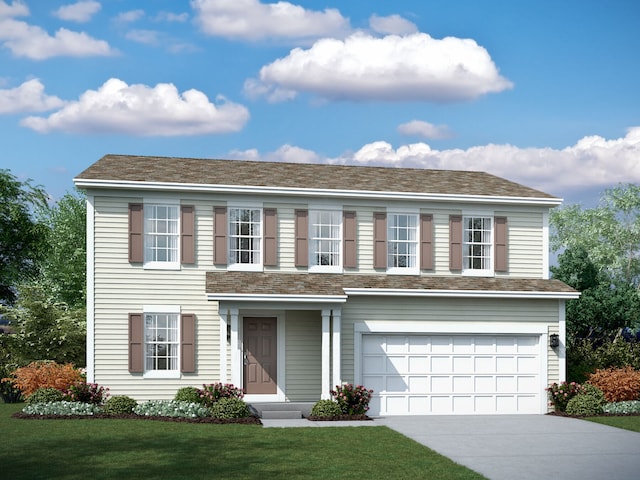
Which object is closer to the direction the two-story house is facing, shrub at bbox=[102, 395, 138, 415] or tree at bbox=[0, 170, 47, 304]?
the shrub

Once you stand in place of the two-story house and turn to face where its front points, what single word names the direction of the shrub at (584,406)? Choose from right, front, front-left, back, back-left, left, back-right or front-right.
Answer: left

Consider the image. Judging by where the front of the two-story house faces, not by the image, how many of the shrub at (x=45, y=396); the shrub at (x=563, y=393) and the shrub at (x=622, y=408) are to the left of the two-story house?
2

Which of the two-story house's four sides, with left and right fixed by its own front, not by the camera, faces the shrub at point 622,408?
left

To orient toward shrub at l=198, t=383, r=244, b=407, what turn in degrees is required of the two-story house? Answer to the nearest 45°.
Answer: approximately 45° to its right

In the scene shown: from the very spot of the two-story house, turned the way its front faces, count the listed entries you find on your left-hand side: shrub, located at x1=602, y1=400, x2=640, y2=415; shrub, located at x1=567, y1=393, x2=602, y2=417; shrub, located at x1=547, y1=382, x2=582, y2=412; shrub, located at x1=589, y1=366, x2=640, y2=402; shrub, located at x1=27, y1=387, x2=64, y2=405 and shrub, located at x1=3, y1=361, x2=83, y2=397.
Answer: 4

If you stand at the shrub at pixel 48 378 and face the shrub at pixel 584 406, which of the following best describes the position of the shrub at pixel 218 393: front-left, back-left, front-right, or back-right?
front-right

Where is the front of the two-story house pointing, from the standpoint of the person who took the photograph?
facing the viewer

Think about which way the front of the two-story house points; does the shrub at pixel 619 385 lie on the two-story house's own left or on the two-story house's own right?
on the two-story house's own left

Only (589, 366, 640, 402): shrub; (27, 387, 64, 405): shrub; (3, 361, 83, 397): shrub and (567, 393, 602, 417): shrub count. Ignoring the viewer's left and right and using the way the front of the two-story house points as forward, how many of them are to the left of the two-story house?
2

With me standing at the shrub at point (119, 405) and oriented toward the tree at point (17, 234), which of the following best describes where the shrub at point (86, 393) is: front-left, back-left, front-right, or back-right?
front-left

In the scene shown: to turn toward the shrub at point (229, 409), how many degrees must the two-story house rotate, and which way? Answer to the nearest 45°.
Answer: approximately 45° to its right

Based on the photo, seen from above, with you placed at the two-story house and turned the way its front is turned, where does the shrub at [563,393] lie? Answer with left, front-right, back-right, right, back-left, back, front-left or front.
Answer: left

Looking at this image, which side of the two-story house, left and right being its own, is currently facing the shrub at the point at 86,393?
right
